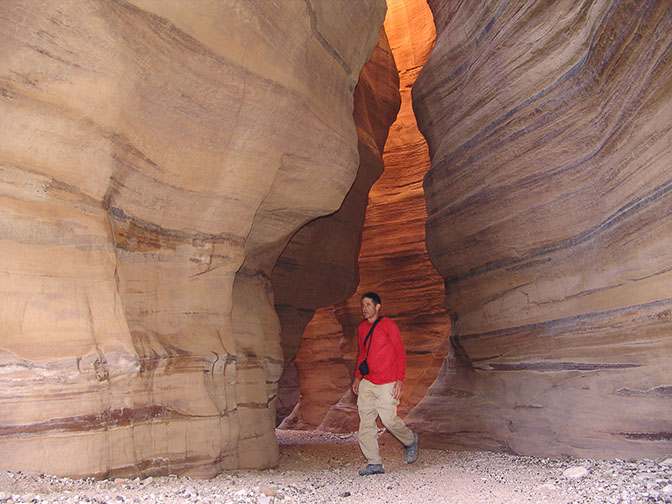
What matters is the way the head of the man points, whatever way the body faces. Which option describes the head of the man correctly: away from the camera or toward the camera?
toward the camera

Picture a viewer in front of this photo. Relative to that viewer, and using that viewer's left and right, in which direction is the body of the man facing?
facing the viewer and to the left of the viewer

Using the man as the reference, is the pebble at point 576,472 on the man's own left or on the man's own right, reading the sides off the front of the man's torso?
on the man's own left
